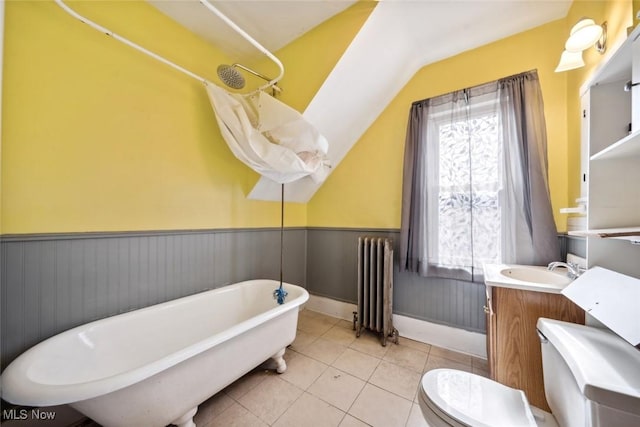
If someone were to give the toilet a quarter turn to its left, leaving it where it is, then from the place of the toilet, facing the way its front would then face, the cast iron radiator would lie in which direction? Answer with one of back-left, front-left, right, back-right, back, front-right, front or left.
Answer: back-right

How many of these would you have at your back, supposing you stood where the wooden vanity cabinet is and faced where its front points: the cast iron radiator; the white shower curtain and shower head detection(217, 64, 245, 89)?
0

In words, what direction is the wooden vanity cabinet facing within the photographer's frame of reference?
facing to the left of the viewer

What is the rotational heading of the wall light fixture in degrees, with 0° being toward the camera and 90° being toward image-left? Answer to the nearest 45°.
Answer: approximately 90°

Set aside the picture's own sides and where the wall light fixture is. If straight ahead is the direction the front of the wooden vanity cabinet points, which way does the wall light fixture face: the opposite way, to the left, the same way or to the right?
the same way

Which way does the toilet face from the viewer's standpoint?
to the viewer's left

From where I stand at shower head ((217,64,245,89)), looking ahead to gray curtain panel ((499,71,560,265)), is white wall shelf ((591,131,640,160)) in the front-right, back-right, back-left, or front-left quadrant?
front-right

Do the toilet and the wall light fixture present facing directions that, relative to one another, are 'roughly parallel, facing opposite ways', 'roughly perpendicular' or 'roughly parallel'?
roughly parallel

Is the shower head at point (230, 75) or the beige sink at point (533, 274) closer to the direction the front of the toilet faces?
the shower head

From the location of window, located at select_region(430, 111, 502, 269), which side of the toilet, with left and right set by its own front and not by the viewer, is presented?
right

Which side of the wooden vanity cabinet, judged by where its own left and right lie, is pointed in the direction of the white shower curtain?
front

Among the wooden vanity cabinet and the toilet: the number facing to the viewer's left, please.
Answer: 2

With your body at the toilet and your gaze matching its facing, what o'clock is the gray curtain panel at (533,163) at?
The gray curtain panel is roughly at 3 o'clock from the toilet.

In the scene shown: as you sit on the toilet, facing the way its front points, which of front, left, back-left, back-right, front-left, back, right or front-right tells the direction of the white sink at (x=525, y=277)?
right
